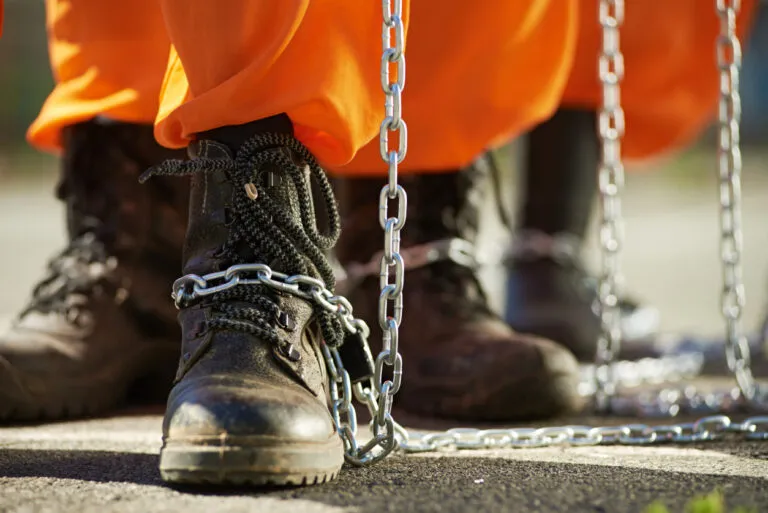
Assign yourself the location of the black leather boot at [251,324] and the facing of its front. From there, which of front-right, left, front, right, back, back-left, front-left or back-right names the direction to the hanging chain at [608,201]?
back-left

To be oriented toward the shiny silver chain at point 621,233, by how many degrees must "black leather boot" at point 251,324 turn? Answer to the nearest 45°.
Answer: approximately 135° to its left

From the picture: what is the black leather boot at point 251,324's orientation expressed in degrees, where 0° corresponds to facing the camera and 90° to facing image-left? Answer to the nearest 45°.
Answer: approximately 0°

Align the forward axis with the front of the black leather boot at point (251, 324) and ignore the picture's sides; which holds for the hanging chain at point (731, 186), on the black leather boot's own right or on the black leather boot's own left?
on the black leather boot's own left
